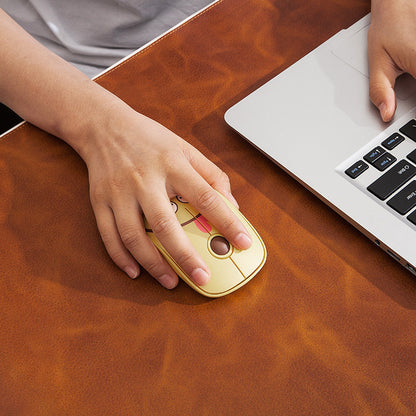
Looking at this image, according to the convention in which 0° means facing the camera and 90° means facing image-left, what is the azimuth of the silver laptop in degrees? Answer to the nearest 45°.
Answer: approximately 135°

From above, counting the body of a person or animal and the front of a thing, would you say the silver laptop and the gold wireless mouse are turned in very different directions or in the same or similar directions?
very different directions

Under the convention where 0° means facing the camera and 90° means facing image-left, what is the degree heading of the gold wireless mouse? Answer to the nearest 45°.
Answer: approximately 315°
